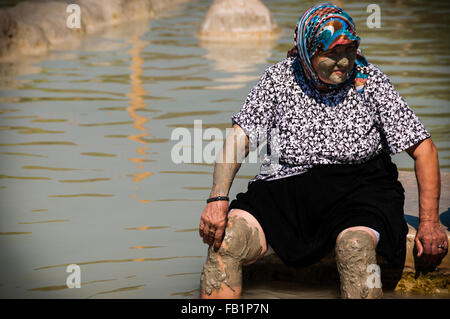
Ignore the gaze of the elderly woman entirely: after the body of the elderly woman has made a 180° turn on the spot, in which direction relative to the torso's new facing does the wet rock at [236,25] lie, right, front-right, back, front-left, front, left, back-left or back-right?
front

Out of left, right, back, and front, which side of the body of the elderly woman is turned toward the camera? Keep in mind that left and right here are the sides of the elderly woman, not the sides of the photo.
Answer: front

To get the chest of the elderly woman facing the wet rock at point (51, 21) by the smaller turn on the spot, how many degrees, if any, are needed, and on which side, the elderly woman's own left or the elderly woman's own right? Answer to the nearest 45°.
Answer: approximately 135° to the elderly woman's own right
